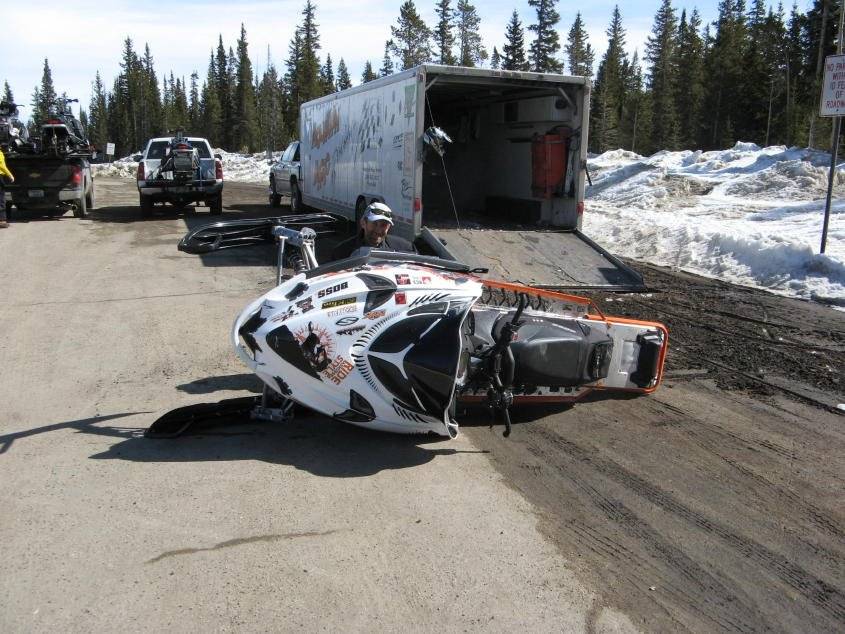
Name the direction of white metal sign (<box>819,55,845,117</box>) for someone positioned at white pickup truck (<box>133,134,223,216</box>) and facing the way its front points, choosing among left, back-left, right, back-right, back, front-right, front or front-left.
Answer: back-right

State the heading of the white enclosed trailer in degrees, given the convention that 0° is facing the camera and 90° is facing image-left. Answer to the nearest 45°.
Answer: approximately 135°

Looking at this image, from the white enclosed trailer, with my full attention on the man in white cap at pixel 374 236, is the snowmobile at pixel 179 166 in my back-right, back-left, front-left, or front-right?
back-right

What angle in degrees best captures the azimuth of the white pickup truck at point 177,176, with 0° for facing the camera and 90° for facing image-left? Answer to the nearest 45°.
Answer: approximately 180°

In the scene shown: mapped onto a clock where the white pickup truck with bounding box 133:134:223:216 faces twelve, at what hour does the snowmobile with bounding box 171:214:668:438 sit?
The snowmobile is roughly at 6 o'clock from the white pickup truck.

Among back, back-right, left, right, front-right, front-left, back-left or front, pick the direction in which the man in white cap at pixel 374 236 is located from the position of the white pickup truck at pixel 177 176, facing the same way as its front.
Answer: back

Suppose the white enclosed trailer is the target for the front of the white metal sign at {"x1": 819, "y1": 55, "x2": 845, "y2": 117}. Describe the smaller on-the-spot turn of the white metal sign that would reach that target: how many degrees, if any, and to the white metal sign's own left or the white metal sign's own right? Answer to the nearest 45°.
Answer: approximately 90° to the white metal sign's own right

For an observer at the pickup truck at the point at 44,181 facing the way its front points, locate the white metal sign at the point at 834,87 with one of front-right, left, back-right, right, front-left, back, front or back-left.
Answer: back-right

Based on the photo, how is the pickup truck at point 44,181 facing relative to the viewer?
away from the camera

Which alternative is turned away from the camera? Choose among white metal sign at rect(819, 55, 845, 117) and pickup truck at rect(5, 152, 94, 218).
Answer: the pickup truck

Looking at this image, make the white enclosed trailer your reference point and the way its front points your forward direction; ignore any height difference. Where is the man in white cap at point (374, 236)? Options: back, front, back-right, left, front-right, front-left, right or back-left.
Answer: back-left

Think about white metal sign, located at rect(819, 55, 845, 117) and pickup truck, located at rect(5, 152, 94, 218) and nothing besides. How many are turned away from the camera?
1

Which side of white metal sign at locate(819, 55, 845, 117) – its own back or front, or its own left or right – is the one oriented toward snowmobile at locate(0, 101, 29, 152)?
right
